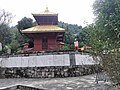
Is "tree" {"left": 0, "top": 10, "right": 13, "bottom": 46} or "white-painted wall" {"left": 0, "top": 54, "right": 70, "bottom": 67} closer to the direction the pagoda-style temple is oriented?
the white-painted wall

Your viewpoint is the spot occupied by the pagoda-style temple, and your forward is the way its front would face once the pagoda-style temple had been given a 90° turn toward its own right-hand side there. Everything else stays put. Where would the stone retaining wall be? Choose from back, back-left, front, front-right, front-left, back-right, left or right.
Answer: left

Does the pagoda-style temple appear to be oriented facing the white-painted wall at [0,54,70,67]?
yes

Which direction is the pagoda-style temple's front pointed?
toward the camera
